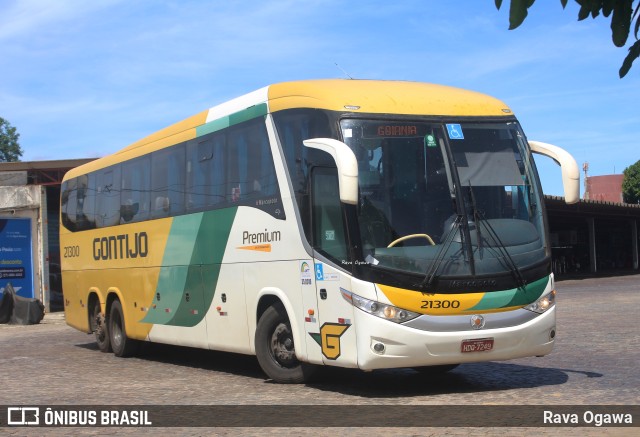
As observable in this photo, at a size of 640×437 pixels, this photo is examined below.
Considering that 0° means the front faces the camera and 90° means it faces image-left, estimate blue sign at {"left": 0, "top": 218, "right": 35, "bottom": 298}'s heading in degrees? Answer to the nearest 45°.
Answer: approximately 0°

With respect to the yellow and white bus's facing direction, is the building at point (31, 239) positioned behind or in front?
behind

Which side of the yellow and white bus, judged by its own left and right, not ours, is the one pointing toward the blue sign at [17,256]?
back

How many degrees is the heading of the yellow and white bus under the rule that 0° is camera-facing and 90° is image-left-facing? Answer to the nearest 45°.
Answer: approximately 315°
